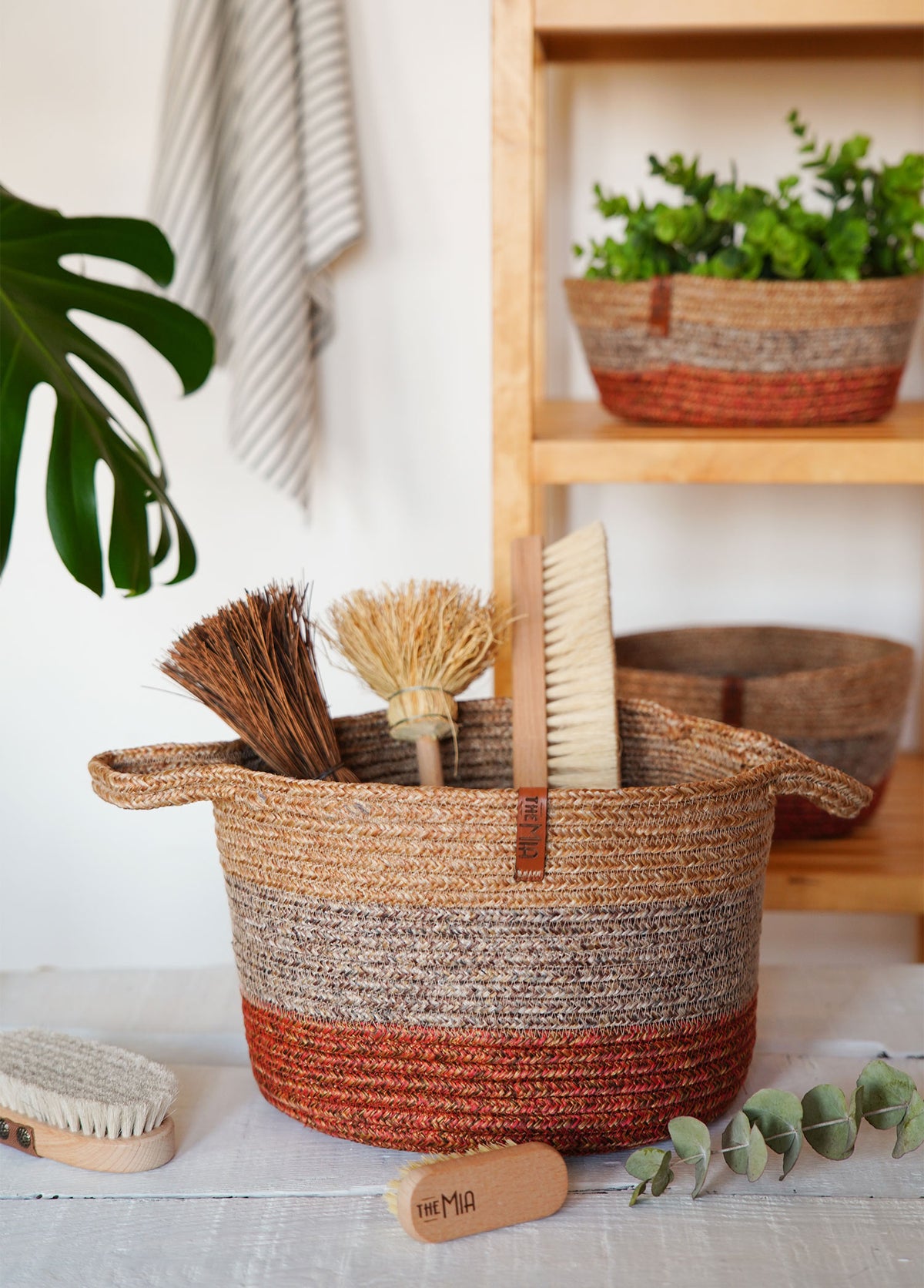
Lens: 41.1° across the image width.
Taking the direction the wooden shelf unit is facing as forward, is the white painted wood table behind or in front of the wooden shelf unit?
in front

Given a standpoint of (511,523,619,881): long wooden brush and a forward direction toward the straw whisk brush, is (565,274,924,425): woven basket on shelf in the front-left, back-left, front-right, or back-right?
back-right

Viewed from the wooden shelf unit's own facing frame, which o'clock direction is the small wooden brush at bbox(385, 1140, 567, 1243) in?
The small wooden brush is roughly at 12 o'clock from the wooden shelf unit.

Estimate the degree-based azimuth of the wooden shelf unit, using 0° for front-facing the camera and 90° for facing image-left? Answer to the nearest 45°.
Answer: approximately 0°
